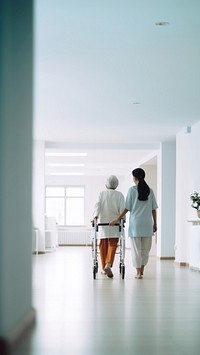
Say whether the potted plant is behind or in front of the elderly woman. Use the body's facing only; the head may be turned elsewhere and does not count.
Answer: in front

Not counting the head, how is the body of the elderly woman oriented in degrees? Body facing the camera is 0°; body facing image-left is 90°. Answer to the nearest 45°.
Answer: approximately 180°

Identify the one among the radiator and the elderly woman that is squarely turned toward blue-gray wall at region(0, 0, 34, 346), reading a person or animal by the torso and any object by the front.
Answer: the radiator

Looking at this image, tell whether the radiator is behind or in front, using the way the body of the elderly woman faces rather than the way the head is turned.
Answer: in front

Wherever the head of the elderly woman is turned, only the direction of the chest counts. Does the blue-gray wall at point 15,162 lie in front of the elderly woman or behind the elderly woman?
behind

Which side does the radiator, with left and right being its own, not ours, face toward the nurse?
front

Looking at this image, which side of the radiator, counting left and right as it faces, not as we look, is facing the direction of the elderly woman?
front

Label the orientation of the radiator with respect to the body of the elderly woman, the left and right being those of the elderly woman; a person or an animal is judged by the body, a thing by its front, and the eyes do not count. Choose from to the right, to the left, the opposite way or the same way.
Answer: the opposite way

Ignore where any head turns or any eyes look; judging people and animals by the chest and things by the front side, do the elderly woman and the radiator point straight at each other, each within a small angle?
yes

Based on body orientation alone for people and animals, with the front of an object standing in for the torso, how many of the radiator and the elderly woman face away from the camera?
1

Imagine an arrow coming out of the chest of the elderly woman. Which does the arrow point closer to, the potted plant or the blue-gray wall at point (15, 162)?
the potted plant
